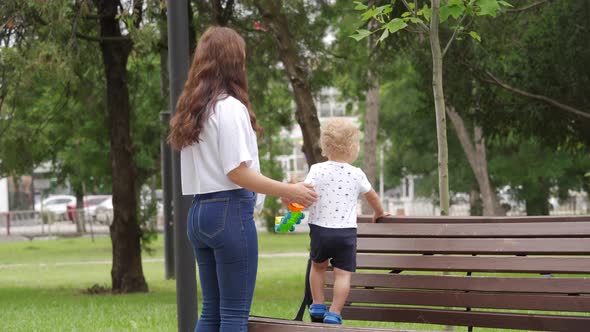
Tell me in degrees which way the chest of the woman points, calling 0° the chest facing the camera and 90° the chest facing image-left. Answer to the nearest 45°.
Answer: approximately 225°

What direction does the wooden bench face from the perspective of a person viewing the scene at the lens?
facing the viewer

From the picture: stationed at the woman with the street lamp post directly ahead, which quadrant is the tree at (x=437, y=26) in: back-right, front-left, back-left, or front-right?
front-right

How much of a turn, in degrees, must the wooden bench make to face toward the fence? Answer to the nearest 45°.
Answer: approximately 135° to its right

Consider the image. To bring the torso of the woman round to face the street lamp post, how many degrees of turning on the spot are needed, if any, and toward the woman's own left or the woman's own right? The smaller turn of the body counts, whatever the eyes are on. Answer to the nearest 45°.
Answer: approximately 45° to the woman's own left

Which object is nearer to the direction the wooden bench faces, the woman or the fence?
the woman

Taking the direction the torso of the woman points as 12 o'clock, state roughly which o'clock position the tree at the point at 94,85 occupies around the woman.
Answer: The tree is roughly at 10 o'clock from the woman.

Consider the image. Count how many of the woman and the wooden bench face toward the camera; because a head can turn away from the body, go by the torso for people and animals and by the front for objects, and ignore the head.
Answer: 1

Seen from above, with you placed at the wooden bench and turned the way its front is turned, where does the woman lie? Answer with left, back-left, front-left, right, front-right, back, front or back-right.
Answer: front-right
